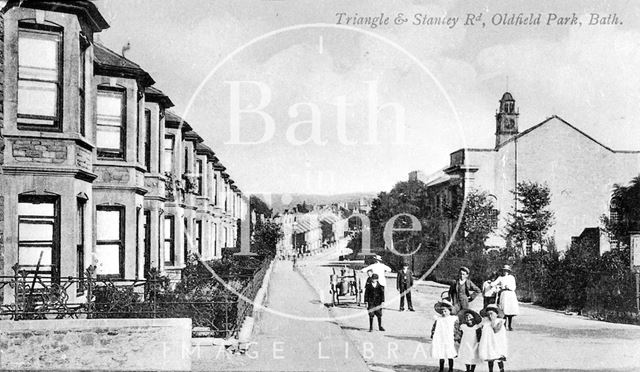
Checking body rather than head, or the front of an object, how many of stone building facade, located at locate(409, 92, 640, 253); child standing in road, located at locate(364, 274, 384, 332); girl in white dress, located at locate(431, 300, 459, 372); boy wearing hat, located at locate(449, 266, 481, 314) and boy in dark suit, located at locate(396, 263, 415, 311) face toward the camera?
4

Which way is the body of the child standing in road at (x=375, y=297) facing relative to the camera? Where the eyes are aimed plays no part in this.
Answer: toward the camera

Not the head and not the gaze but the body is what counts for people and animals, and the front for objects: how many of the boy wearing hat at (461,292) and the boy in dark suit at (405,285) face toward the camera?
2

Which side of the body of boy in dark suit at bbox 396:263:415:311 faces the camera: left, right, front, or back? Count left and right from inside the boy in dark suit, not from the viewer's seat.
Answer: front

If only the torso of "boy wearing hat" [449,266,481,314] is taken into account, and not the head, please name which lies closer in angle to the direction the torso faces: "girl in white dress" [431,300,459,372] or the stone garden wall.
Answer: the girl in white dress

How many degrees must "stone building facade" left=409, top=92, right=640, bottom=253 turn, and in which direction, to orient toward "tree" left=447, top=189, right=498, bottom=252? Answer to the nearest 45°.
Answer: approximately 45° to its left

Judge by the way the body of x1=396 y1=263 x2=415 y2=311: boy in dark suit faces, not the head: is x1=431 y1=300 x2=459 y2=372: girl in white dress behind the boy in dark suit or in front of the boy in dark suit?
in front

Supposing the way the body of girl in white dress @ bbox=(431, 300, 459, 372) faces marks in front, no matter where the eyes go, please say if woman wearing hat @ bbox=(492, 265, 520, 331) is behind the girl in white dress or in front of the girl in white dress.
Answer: behind

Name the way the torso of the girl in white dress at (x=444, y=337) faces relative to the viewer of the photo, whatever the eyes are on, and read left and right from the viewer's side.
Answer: facing the viewer
